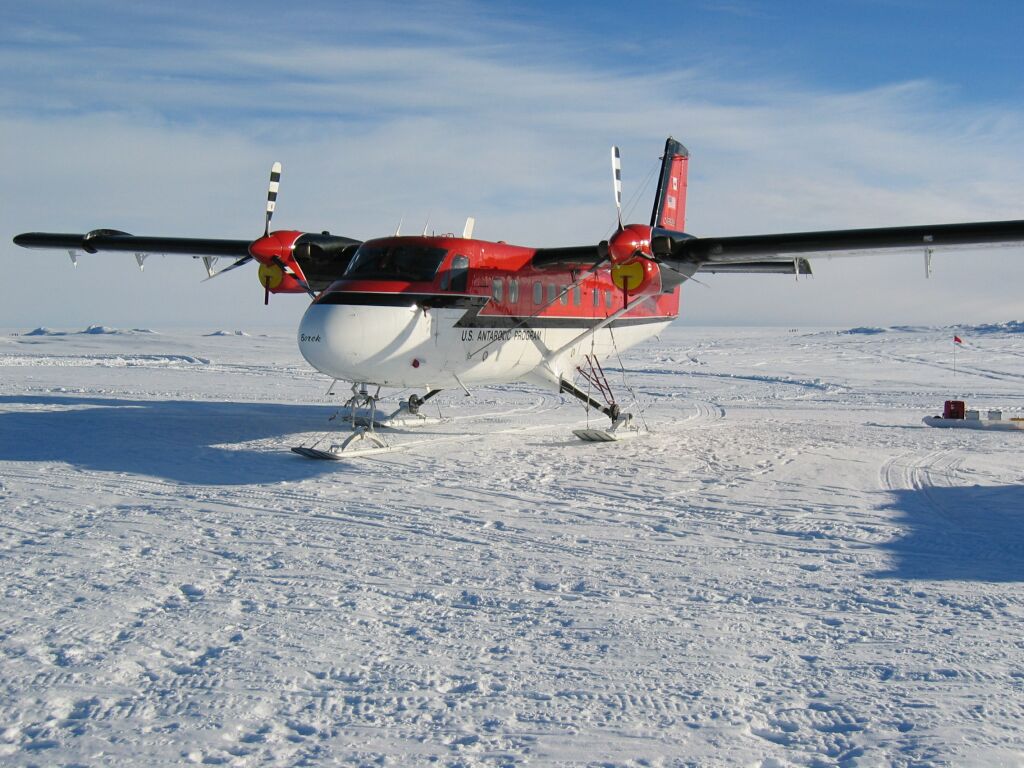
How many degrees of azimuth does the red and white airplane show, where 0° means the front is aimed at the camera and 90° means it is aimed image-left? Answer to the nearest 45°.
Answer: approximately 45°
